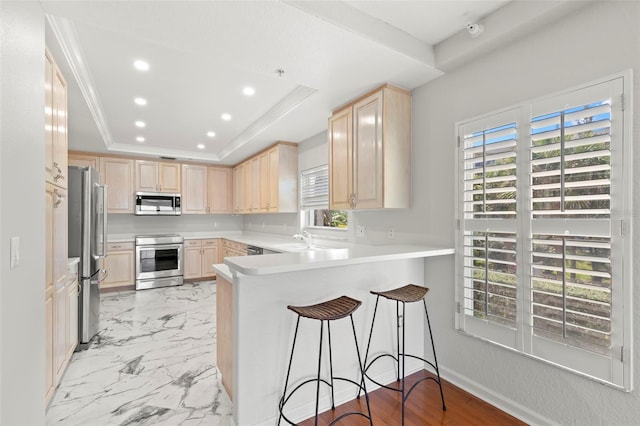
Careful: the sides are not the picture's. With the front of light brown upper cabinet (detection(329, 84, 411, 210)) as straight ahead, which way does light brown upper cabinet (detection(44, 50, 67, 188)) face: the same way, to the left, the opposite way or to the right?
the opposite way

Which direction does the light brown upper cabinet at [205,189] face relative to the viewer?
toward the camera

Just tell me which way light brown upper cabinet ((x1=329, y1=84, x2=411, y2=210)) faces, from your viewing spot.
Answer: facing the viewer and to the left of the viewer

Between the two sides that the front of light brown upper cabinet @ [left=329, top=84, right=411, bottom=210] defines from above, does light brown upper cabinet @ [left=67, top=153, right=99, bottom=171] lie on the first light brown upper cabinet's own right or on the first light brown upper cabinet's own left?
on the first light brown upper cabinet's own right

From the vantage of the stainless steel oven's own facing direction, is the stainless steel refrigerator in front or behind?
in front

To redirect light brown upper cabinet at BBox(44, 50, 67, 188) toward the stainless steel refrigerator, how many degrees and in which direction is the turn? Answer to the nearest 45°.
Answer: approximately 90° to its left

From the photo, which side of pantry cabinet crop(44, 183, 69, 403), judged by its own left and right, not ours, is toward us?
right

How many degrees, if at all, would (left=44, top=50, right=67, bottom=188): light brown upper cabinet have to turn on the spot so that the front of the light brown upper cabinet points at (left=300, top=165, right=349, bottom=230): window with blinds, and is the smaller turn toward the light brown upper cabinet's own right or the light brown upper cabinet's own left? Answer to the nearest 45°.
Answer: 0° — it already faces it

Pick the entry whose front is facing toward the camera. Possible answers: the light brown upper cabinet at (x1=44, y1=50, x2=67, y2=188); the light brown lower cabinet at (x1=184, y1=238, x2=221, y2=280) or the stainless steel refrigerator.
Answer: the light brown lower cabinet

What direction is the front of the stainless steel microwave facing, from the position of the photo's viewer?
facing the viewer

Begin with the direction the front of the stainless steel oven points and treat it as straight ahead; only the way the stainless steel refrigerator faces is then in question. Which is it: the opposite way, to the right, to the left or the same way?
to the left

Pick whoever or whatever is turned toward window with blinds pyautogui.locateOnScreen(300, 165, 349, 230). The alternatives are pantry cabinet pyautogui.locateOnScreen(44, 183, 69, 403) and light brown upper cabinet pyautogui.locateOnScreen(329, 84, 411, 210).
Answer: the pantry cabinet

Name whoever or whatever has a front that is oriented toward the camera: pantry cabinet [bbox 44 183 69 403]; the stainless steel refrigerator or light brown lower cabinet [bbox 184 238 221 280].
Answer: the light brown lower cabinet

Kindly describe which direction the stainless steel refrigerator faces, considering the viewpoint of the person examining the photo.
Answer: facing to the right of the viewer

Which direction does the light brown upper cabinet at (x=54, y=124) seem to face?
to the viewer's right

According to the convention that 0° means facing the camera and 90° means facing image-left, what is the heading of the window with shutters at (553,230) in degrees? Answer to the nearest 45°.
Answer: approximately 45°
